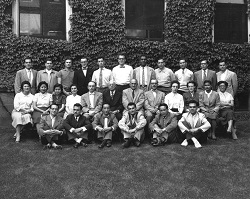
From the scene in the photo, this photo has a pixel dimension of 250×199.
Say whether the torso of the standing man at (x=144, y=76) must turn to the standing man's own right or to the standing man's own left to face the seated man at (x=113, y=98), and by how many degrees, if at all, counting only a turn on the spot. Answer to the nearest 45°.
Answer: approximately 45° to the standing man's own right

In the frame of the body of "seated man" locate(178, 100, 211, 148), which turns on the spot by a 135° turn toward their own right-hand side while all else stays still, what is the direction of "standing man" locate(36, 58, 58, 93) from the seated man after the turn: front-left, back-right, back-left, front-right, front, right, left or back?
front-left

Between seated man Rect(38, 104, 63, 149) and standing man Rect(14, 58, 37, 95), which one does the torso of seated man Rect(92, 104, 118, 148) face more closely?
the seated man

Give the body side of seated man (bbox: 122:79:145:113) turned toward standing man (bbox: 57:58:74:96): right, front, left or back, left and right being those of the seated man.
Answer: right

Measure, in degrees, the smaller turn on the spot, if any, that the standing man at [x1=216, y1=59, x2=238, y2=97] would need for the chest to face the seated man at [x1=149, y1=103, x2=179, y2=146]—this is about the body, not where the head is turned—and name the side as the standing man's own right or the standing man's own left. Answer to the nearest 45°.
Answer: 0° — they already face them

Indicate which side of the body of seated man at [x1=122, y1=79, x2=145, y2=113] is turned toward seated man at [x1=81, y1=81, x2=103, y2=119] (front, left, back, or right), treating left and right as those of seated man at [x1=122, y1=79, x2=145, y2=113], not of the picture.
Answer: right

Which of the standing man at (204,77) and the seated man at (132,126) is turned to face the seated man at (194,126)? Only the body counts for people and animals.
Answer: the standing man

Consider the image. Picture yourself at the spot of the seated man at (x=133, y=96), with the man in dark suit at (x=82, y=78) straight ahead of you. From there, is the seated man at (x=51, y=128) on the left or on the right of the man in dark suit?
left

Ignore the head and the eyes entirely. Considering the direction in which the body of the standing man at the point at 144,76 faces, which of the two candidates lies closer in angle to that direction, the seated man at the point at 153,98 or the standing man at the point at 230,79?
the seated man
